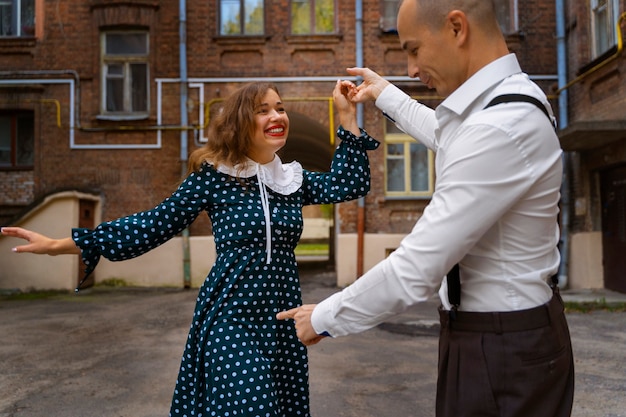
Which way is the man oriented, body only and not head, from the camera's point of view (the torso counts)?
to the viewer's left

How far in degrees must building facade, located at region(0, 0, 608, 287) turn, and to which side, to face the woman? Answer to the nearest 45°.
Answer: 0° — it already faces them

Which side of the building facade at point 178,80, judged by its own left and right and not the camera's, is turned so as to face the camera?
front

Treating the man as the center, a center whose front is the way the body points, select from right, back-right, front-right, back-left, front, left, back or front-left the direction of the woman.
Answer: front-right

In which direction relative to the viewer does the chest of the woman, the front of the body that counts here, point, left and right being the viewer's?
facing the viewer and to the right of the viewer

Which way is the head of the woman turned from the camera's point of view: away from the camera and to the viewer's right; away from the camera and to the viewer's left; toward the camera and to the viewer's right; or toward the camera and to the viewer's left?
toward the camera and to the viewer's right

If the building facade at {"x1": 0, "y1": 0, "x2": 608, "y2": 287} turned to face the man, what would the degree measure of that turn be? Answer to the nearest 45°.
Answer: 0° — it already faces them

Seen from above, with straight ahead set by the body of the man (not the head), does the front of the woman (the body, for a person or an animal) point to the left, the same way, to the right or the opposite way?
the opposite way

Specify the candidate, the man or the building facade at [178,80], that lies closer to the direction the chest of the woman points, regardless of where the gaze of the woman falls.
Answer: the man

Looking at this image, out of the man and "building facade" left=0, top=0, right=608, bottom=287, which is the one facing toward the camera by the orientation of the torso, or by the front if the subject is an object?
the building facade

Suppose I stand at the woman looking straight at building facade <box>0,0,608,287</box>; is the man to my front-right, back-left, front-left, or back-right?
back-right

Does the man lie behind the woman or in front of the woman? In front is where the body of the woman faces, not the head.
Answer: in front

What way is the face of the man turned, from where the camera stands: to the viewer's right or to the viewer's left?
to the viewer's left
